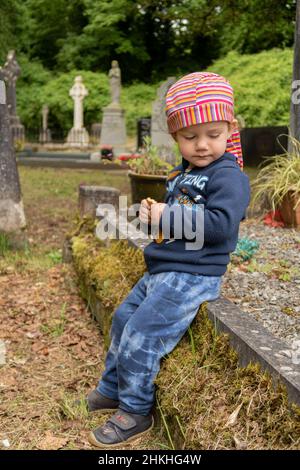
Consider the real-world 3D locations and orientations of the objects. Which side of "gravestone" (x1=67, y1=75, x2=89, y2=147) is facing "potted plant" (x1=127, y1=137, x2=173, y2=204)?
front

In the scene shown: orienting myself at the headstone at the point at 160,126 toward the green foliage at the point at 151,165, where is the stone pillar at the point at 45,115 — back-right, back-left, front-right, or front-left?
back-right

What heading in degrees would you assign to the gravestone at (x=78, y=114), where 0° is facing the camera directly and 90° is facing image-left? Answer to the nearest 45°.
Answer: approximately 0°

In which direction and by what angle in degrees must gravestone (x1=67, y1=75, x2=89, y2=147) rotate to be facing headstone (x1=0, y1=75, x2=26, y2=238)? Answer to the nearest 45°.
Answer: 0° — it already faces it

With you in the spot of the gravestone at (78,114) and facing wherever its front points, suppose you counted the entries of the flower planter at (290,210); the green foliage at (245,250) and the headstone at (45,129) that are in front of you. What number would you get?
2

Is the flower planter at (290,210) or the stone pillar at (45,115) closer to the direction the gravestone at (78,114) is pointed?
the flower planter

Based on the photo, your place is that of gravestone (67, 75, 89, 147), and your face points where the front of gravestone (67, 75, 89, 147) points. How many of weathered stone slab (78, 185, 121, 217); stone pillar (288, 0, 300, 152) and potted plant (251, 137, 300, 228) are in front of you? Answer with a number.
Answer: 3

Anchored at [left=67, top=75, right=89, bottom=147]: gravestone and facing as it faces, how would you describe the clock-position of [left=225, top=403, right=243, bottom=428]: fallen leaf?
The fallen leaf is roughly at 12 o'clock from the gravestone.

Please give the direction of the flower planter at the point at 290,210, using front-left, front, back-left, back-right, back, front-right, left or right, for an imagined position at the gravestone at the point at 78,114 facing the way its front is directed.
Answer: front

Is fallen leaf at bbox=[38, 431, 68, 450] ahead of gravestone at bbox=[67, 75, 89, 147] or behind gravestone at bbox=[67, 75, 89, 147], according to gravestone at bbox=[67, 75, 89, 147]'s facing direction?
ahead

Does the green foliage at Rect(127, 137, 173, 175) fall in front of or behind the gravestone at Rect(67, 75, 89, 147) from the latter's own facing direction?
in front

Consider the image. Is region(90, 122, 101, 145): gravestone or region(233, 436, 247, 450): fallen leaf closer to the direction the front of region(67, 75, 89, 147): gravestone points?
the fallen leaf

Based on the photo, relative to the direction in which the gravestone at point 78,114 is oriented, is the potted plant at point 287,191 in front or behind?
in front

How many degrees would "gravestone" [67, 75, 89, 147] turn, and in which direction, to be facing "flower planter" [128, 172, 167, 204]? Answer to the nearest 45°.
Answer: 0° — it already faces it

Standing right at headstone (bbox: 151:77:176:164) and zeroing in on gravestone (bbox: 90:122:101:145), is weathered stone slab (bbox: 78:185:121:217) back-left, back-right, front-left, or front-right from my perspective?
back-left

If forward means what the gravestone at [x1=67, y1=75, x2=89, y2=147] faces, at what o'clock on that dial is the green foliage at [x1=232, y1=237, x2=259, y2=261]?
The green foliage is roughly at 12 o'clock from the gravestone.
